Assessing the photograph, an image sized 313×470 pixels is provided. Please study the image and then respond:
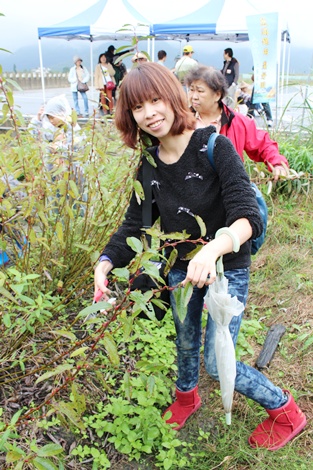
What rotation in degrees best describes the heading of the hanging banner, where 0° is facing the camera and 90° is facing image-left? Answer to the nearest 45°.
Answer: approximately 0°

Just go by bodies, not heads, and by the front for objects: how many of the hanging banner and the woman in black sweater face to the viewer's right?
0

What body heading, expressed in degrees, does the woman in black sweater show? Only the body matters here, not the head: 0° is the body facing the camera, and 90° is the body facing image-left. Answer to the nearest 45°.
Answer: approximately 45°

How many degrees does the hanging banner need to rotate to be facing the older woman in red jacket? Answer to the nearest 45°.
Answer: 0° — it already faces them

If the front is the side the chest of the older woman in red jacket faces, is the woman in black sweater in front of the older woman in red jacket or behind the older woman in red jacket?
in front

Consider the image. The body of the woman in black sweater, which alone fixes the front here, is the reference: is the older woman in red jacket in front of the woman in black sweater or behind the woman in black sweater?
behind
